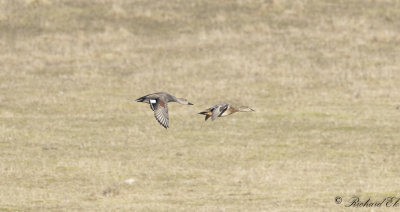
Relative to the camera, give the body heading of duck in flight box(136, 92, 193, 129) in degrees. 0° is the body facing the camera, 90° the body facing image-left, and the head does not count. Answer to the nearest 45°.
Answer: approximately 270°
